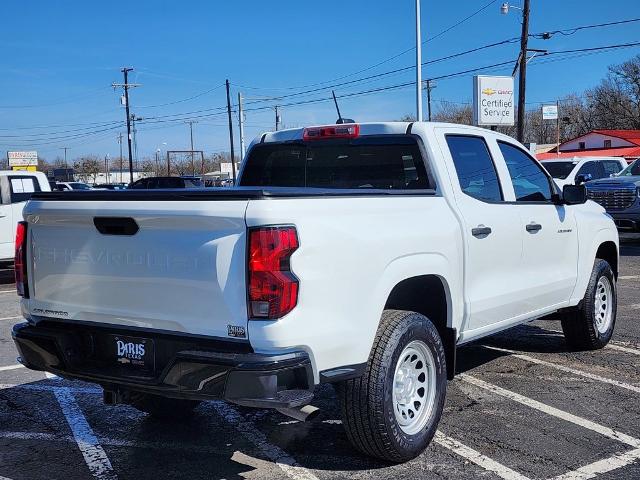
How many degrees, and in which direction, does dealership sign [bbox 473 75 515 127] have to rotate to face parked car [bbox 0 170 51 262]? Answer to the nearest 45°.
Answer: approximately 45° to its right

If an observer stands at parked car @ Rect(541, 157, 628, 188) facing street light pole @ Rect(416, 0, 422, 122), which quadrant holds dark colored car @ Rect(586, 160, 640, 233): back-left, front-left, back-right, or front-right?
back-left

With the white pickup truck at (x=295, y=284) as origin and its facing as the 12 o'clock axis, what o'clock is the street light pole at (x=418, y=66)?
The street light pole is roughly at 11 o'clock from the white pickup truck.

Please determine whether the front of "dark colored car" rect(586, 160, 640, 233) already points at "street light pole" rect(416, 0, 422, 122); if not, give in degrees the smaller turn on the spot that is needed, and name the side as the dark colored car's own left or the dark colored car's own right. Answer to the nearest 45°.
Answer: approximately 90° to the dark colored car's own right

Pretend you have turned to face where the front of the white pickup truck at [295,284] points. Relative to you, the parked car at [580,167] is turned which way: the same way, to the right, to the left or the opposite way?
the opposite way

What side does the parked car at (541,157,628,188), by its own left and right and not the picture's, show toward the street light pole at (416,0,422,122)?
right

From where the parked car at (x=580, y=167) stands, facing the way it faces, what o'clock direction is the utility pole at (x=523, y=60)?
The utility pole is roughly at 4 o'clock from the parked car.

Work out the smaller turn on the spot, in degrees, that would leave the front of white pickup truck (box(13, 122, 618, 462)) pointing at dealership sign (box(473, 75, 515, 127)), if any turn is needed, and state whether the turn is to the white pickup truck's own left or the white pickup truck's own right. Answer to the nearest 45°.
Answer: approximately 45° to the white pickup truck's own left

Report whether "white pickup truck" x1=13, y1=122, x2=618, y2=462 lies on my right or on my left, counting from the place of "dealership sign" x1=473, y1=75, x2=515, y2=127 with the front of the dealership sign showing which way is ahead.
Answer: on my right

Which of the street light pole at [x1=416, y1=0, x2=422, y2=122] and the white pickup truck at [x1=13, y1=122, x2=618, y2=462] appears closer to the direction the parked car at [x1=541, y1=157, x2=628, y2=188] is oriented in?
the white pickup truck

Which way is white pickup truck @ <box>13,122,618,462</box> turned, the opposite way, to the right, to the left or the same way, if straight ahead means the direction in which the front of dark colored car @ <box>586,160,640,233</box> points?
the opposite way

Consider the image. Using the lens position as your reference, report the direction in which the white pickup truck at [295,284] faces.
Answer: facing away from the viewer and to the right of the viewer
